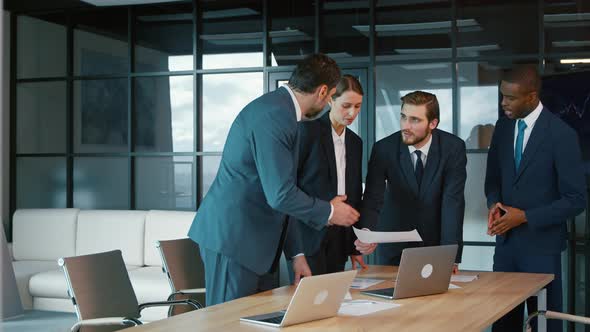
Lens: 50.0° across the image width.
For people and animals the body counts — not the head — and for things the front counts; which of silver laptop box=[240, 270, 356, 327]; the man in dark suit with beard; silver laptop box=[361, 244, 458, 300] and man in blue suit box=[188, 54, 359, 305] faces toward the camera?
the man in dark suit with beard

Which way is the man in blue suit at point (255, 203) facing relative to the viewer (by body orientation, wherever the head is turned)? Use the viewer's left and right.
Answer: facing away from the viewer and to the right of the viewer

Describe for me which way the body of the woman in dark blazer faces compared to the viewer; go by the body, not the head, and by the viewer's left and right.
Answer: facing the viewer and to the right of the viewer

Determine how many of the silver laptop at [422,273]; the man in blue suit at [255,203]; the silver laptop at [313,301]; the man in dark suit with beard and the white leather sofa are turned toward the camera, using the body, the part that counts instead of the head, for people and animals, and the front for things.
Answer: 2

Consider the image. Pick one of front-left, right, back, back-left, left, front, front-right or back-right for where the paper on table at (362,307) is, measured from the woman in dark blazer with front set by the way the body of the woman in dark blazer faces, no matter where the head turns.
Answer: front-right

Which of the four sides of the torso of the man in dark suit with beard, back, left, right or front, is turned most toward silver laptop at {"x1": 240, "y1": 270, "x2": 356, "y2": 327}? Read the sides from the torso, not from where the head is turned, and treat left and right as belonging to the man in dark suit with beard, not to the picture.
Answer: front

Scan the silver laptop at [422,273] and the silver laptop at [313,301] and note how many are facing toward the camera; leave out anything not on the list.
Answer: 0

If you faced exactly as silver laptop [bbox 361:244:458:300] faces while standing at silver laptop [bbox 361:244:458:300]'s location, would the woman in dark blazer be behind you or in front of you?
in front
